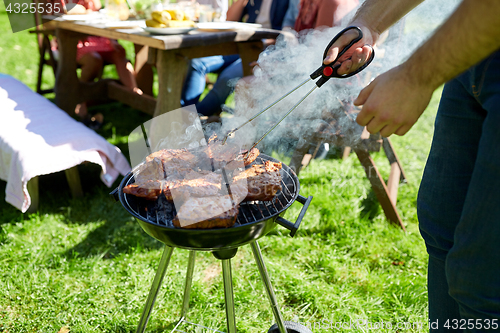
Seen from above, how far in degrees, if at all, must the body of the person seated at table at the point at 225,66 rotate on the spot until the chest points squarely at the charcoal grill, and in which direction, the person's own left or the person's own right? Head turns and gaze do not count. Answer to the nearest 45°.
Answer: approximately 45° to the person's own left

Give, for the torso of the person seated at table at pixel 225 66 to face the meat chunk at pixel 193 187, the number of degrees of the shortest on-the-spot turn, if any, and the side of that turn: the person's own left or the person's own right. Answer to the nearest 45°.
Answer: approximately 45° to the person's own left

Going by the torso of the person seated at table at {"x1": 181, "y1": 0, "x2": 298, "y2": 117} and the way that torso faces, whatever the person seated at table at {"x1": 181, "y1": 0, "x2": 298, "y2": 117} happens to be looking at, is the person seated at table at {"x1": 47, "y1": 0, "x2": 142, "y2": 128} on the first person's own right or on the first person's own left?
on the first person's own right

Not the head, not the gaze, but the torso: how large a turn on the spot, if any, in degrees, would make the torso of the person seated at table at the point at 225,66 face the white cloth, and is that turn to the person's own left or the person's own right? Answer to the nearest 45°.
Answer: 0° — they already face it

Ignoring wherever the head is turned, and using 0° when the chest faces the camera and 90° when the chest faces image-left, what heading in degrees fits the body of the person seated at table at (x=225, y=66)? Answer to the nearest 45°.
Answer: approximately 45°

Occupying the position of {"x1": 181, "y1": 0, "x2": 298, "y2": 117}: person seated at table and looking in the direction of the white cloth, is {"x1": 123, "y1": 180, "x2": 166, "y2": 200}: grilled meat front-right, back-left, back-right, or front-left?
front-left

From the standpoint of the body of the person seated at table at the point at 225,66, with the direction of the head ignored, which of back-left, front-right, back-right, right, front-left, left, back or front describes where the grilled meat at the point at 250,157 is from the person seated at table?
front-left

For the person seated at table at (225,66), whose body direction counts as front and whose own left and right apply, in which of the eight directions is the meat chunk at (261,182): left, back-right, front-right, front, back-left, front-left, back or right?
front-left

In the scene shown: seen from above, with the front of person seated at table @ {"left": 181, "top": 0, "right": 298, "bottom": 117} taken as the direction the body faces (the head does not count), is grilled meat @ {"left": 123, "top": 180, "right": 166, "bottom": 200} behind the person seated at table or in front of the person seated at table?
in front

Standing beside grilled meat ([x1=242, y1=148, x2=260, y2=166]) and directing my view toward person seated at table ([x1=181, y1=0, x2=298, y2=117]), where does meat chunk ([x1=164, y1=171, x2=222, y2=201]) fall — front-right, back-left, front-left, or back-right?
back-left

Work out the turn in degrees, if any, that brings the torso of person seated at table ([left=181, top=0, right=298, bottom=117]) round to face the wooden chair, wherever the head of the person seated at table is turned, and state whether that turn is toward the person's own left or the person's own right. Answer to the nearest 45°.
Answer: approximately 90° to the person's own left

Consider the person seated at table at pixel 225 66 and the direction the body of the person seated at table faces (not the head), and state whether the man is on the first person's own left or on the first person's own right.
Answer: on the first person's own left
